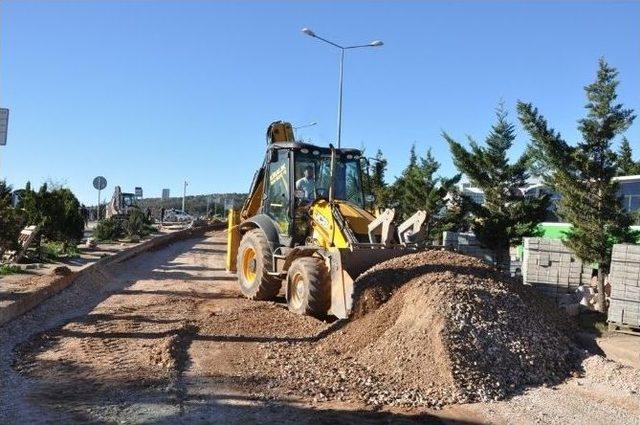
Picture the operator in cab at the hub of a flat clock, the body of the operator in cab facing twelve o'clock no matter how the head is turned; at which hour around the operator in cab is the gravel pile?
The gravel pile is roughly at 1 o'clock from the operator in cab.

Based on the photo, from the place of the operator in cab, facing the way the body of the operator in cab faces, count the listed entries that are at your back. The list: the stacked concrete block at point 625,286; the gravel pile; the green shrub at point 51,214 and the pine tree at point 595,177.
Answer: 1

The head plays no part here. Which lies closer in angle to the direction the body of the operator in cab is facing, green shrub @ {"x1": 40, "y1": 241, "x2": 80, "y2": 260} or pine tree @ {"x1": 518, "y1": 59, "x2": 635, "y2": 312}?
the pine tree

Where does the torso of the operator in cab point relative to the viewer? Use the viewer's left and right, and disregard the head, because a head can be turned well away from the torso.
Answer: facing the viewer and to the right of the viewer

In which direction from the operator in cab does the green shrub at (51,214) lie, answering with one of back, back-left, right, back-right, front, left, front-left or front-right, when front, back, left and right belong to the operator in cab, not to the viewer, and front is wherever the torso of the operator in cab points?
back

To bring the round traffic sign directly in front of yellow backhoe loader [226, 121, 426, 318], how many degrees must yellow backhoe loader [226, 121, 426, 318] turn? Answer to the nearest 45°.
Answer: approximately 180°

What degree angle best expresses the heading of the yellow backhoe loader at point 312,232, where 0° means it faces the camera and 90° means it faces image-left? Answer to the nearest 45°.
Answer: approximately 315°

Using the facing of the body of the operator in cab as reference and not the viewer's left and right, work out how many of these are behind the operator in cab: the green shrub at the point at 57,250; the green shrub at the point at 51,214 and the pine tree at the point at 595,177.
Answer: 2

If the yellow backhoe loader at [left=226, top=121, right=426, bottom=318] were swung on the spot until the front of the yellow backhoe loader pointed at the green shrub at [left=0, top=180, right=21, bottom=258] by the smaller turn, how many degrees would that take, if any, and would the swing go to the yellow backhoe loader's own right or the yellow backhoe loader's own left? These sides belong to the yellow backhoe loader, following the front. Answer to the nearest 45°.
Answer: approximately 135° to the yellow backhoe loader's own right

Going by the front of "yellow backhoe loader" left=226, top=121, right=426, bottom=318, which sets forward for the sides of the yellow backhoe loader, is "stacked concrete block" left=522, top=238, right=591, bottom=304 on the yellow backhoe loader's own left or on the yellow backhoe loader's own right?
on the yellow backhoe loader's own left

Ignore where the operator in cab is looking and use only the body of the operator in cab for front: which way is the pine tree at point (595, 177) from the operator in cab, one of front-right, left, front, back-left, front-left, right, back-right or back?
front-left

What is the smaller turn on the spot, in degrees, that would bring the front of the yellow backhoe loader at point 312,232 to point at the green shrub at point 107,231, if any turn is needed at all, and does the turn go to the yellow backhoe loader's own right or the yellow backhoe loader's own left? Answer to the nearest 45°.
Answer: approximately 180°

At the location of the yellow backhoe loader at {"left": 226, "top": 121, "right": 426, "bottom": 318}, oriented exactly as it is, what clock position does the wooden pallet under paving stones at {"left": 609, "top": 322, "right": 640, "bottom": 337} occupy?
The wooden pallet under paving stones is roughly at 11 o'clock from the yellow backhoe loader.

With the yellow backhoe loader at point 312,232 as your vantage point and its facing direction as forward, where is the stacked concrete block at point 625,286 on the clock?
The stacked concrete block is roughly at 11 o'clock from the yellow backhoe loader.
